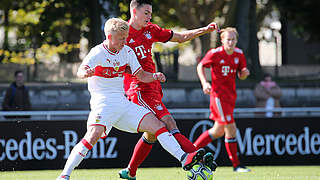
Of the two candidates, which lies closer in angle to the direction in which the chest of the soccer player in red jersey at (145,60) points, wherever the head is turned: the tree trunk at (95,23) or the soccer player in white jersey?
the soccer player in white jersey

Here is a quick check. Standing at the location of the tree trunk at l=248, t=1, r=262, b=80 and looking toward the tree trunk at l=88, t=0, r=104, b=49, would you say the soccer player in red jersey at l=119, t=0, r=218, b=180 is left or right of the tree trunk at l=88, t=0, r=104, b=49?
left

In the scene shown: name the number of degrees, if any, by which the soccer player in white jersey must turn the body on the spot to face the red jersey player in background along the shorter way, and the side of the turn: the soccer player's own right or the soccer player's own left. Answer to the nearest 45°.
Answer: approximately 90° to the soccer player's own left

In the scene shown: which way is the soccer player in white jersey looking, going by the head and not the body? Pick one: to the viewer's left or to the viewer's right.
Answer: to the viewer's right

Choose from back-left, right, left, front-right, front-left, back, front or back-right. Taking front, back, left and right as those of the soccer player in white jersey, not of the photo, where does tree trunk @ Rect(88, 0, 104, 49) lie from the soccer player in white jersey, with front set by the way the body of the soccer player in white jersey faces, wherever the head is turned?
back-left

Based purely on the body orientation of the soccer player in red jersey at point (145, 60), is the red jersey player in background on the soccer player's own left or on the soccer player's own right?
on the soccer player's own left

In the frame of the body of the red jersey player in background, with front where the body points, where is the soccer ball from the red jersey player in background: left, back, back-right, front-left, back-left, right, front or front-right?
front-right

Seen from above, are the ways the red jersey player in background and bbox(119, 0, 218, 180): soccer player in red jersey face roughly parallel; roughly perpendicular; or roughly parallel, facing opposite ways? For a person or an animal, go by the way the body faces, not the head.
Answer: roughly parallel

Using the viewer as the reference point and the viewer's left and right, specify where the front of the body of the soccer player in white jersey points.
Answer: facing the viewer and to the right of the viewer
